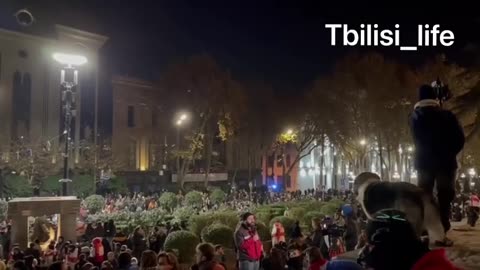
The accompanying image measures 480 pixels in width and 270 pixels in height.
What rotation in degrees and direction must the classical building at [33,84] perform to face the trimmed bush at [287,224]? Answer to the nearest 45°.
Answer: approximately 45° to its right

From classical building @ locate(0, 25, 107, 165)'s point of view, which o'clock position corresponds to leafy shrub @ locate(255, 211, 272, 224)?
The leafy shrub is roughly at 1 o'clock from the classical building.

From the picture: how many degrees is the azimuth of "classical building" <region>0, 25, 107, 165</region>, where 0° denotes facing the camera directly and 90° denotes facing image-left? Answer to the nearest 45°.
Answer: approximately 315°

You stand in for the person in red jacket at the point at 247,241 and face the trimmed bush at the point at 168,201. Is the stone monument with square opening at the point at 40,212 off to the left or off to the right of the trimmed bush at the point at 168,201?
left
